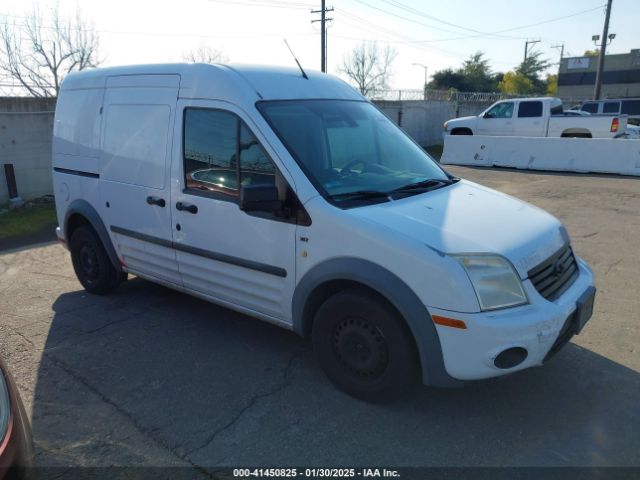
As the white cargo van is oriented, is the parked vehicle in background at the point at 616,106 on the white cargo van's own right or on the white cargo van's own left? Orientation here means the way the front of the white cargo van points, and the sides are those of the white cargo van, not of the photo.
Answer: on the white cargo van's own left

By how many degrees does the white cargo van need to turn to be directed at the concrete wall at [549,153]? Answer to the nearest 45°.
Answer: approximately 90° to its left

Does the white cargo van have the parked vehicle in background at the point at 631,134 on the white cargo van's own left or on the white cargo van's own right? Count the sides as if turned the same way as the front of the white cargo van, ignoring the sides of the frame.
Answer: on the white cargo van's own left

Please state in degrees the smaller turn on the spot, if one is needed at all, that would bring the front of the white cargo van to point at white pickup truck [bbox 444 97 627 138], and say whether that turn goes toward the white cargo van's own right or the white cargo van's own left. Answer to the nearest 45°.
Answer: approximately 90° to the white cargo van's own left

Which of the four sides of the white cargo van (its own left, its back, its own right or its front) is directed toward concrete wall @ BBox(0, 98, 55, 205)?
back

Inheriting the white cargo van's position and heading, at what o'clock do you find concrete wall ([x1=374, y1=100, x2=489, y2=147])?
The concrete wall is roughly at 8 o'clock from the white cargo van.

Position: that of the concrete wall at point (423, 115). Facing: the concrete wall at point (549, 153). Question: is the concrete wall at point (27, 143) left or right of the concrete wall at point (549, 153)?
right

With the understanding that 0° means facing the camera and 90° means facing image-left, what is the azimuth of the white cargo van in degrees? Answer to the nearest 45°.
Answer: approximately 315°
